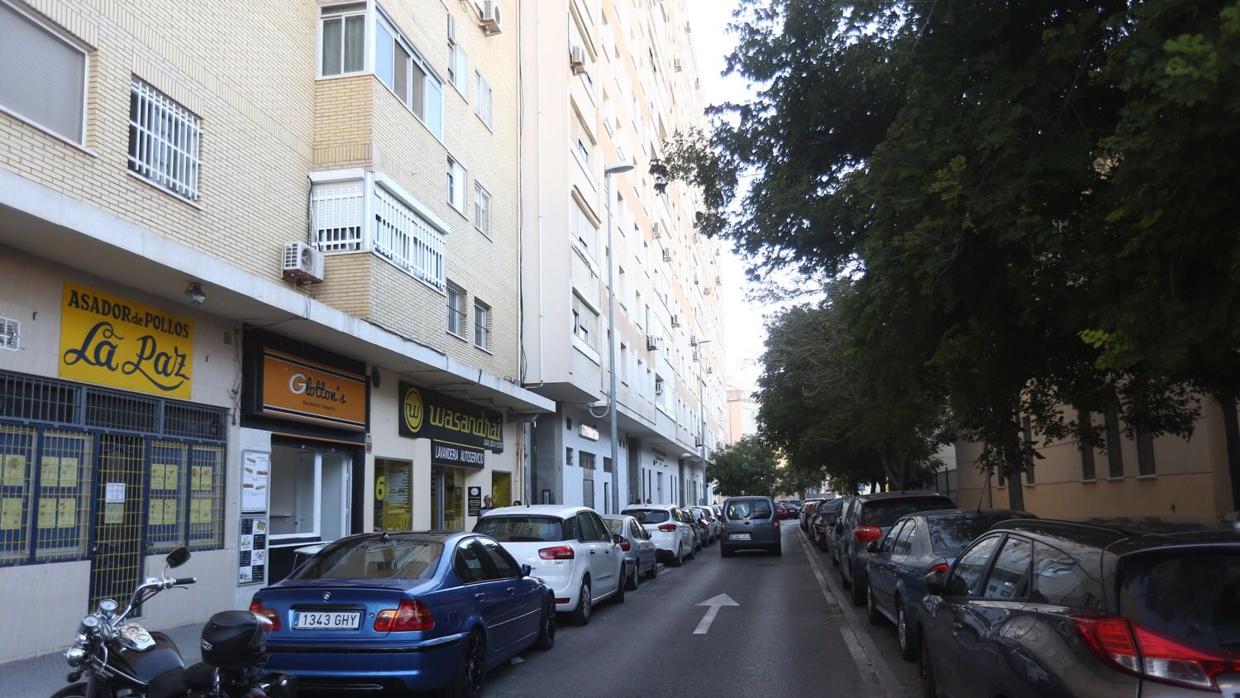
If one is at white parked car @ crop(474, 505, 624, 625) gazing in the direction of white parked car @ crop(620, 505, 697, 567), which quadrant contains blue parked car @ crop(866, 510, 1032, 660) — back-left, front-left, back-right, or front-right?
back-right

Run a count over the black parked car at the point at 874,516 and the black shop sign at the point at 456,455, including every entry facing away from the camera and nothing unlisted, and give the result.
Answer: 1

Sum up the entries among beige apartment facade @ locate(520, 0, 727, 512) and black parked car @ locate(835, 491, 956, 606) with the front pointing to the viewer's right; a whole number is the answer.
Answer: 1

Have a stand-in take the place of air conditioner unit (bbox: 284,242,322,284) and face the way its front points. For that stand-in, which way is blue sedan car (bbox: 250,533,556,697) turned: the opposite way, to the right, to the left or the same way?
to the left

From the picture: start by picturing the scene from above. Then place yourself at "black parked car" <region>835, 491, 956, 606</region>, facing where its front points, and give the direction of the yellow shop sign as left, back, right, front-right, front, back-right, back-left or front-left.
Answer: back-left

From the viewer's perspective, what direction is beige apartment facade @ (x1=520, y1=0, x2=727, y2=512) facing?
to the viewer's right

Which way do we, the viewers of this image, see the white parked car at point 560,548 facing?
facing away from the viewer and to the right of the viewer

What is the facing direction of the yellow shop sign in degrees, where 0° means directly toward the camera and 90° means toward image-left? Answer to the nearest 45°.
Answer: approximately 315°

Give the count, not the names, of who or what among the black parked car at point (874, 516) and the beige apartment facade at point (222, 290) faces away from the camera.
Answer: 1

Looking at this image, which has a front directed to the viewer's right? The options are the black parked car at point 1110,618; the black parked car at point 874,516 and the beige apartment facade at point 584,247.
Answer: the beige apartment facade

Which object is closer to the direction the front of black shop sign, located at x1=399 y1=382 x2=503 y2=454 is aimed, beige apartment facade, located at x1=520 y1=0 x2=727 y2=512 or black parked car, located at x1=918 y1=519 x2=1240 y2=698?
the black parked car
